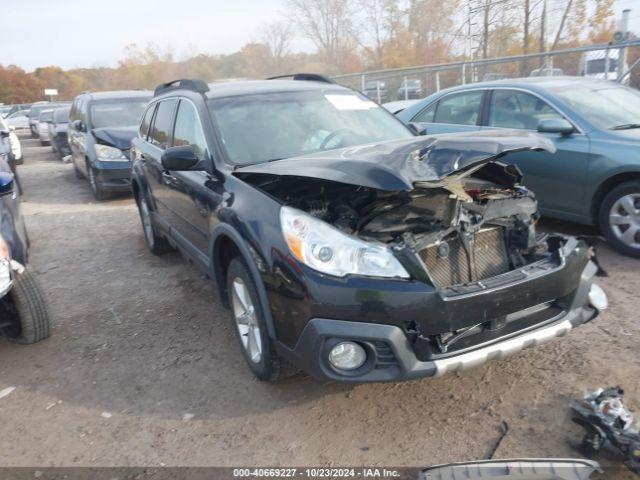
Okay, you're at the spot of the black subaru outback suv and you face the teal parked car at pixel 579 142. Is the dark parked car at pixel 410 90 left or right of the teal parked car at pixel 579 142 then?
left

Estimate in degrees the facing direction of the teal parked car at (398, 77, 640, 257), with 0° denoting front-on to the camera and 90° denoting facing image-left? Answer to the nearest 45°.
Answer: approximately 315°

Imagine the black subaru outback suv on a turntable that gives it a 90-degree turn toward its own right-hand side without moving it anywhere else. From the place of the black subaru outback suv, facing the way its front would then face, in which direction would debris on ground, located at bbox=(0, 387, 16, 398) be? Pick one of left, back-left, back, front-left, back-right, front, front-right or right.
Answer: front-right

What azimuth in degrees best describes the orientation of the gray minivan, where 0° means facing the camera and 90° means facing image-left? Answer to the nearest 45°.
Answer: approximately 0°

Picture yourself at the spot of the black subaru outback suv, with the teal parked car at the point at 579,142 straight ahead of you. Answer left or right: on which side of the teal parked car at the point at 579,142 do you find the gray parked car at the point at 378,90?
left

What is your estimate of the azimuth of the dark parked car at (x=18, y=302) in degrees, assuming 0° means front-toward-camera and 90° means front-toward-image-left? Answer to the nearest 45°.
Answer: approximately 315°

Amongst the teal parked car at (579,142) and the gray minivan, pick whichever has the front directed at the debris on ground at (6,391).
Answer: the gray minivan

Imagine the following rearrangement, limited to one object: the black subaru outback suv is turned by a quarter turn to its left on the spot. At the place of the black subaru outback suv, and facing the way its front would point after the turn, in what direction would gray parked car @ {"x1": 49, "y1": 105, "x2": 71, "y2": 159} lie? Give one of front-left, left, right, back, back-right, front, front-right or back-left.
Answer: left

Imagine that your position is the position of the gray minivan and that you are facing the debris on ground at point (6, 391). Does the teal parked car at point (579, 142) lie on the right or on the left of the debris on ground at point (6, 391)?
left
